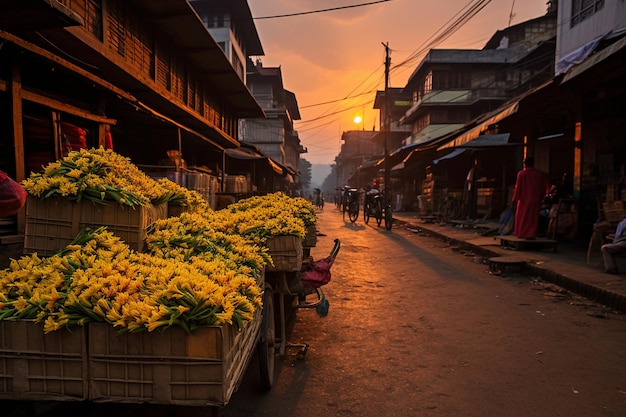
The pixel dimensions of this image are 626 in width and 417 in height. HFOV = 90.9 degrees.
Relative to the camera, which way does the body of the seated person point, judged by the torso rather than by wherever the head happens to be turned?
to the viewer's left
